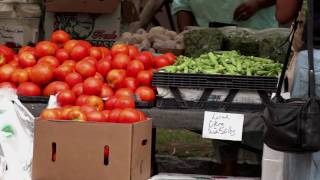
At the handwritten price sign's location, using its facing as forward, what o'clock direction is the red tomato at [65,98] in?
The red tomato is roughly at 3 o'clock from the handwritten price sign.

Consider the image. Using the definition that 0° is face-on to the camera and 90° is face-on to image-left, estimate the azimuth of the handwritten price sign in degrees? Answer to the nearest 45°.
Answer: approximately 0°

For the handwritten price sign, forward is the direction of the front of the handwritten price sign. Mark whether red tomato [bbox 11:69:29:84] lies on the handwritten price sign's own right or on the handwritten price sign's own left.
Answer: on the handwritten price sign's own right

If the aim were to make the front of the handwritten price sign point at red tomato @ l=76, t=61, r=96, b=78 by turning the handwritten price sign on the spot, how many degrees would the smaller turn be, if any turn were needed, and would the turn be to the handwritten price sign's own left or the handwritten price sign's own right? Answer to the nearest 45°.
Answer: approximately 90° to the handwritten price sign's own right

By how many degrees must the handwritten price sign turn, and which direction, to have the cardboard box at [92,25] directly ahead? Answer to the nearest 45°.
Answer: approximately 135° to its right

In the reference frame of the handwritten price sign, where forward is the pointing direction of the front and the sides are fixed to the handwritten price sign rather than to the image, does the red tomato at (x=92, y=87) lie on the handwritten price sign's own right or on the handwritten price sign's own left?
on the handwritten price sign's own right

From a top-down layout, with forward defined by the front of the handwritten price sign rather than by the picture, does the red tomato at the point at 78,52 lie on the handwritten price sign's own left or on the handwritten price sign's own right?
on the handwritten price sign's own right

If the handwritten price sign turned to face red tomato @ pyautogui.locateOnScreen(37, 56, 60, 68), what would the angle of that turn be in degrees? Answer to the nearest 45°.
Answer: approximately 90° to its right

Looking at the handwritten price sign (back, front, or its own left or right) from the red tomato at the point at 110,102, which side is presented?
right
